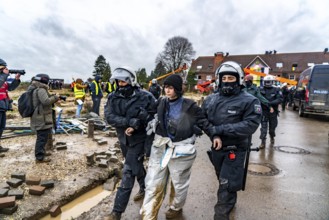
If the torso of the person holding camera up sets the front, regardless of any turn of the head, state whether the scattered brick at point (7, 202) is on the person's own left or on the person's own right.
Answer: on the person's own right

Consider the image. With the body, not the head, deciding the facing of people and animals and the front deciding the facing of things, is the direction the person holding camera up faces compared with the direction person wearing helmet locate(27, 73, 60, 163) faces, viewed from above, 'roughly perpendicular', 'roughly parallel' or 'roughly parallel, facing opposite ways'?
roughly parallel

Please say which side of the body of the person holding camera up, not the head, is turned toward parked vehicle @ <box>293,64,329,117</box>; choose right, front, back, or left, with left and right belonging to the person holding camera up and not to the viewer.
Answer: front

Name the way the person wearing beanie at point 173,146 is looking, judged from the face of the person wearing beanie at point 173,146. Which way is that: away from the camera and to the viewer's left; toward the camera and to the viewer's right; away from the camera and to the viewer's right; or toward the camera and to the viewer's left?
toward the camera and to the viewer's left

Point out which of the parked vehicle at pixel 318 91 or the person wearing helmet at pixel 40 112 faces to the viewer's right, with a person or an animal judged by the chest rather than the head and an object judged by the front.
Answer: the person wearing helmet

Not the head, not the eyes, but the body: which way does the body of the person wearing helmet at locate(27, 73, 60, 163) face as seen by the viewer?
to the viewer's right

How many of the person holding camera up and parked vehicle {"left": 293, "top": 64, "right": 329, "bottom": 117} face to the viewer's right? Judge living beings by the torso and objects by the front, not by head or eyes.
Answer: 1

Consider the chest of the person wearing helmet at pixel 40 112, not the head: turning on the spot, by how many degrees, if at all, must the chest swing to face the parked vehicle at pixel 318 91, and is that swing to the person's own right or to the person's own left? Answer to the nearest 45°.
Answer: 0° — they already face it

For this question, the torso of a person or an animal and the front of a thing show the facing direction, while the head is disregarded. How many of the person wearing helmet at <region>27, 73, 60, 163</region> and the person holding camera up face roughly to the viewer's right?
2

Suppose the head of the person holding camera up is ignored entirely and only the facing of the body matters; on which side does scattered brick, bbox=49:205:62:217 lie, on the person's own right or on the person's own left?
on the person's own right

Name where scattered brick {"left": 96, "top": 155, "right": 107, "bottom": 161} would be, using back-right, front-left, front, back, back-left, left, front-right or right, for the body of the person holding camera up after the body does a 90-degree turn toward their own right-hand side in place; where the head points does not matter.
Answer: front-left

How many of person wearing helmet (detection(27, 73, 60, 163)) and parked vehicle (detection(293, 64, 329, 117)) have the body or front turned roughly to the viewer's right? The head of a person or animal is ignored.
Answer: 1

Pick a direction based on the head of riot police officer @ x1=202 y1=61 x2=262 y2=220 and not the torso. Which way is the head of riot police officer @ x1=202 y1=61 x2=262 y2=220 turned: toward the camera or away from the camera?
toward the camera

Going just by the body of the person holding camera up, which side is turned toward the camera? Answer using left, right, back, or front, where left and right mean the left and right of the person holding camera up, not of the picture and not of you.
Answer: right
